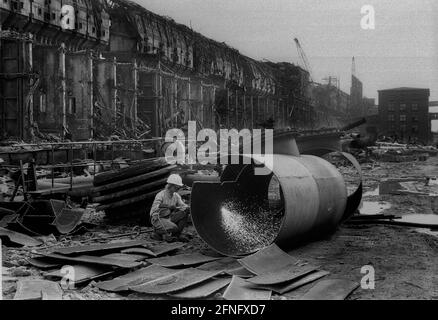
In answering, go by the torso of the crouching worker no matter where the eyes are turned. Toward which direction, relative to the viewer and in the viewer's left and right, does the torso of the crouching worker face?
facing the viewer and to the right of the viewer

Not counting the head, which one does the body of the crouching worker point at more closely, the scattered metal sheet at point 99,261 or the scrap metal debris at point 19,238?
the scattered metal sheet

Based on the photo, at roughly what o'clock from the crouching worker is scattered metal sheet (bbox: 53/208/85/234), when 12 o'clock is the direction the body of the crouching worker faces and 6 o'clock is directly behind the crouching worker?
The scattered metal sheet is roughly at 5 o'clock from the crouching worker.

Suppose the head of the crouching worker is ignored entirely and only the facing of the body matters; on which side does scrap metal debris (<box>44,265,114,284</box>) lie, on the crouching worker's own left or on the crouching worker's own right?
on the crouching worker's own right

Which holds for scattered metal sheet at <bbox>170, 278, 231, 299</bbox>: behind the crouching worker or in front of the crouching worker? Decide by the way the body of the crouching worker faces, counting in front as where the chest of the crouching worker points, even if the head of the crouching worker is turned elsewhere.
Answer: in front

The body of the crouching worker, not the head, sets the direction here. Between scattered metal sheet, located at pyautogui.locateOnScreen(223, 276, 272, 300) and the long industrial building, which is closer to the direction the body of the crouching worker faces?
the scattered metal sheet

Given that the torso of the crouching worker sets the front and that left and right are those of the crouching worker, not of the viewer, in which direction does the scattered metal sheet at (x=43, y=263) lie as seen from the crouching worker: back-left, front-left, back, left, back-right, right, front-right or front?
right

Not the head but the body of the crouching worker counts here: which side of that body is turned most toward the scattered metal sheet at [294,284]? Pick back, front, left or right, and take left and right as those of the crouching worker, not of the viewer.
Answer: front

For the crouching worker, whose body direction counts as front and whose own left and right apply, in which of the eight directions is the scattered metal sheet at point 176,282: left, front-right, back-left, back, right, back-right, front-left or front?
front-right

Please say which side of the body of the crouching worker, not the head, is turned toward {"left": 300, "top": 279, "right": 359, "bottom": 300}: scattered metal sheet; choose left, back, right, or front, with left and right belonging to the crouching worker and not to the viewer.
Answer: front
